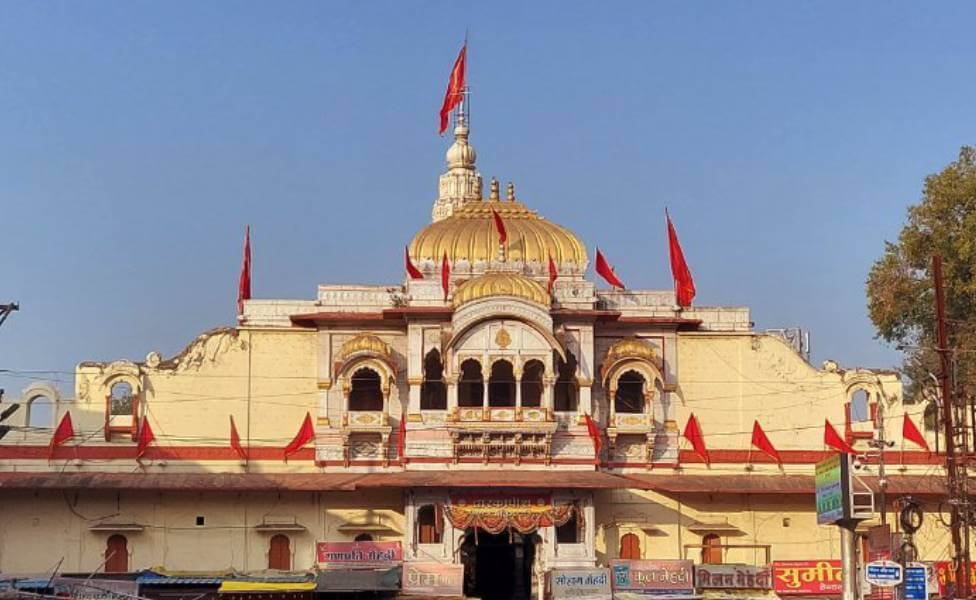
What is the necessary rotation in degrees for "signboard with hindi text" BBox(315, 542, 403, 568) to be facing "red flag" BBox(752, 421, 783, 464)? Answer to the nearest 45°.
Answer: approximately 90° to its left

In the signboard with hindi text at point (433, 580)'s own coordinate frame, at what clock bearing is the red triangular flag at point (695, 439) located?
The red triangular flag is roughly at 8 o'clock from the signboard with hindi text.

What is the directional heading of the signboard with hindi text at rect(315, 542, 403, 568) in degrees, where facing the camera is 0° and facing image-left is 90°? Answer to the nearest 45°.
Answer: approximately 0°

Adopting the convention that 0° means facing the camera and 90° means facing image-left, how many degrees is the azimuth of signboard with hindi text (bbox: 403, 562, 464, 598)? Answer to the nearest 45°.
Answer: approximately 0°
